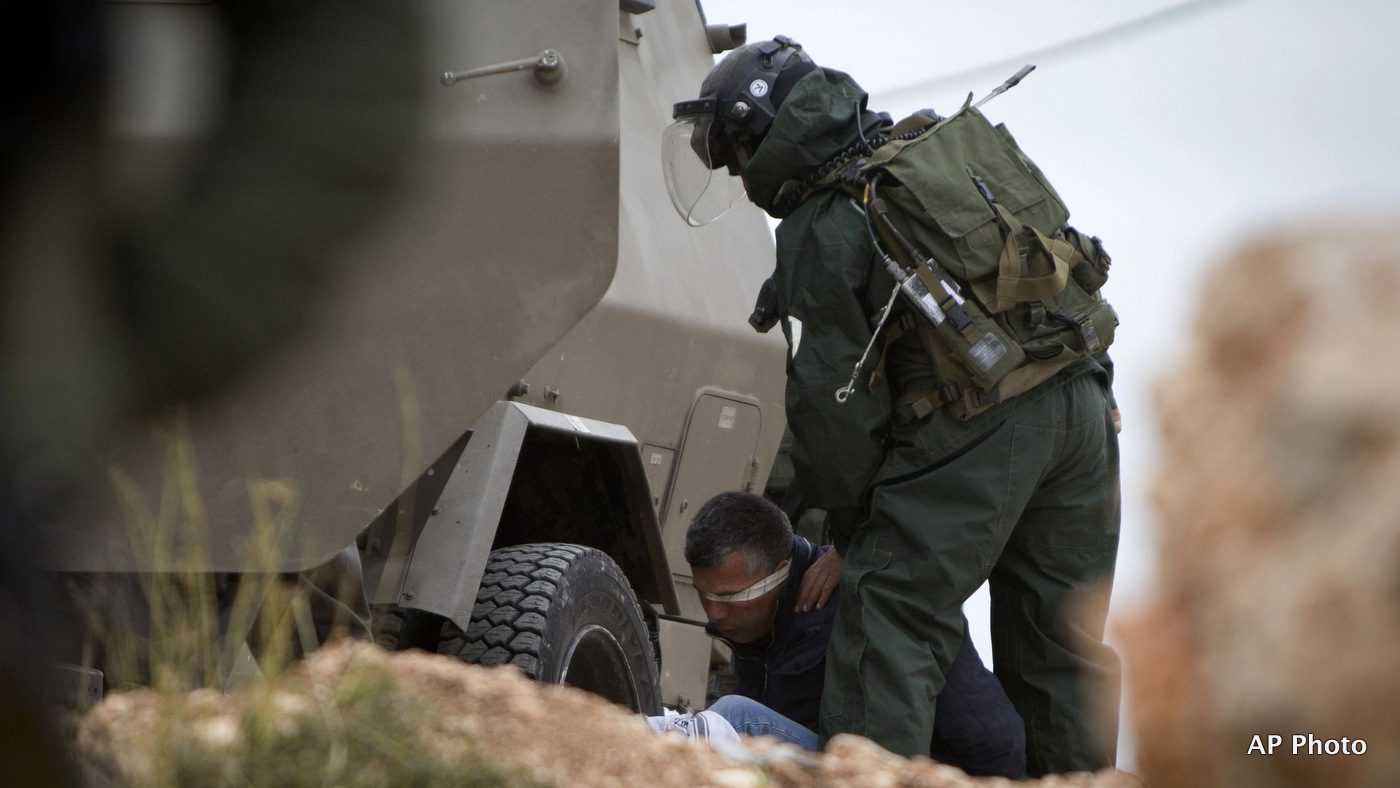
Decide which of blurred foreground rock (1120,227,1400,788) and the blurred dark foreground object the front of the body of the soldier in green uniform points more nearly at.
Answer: the blurred dark foreground object

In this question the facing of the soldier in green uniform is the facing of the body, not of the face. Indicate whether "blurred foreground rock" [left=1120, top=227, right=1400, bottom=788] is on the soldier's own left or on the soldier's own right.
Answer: on the soldier's own left

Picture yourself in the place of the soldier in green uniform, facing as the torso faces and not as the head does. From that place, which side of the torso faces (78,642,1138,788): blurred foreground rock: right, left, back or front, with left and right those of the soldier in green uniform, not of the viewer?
left

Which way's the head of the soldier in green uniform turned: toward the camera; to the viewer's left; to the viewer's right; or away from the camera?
to the viewer's left

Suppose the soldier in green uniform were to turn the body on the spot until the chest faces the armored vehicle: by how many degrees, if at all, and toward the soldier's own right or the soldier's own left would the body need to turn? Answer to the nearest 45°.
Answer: approximately 45° to the soldier's own left

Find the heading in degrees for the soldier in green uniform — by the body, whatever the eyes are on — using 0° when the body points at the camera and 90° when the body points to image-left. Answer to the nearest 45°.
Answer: approximately 90°
